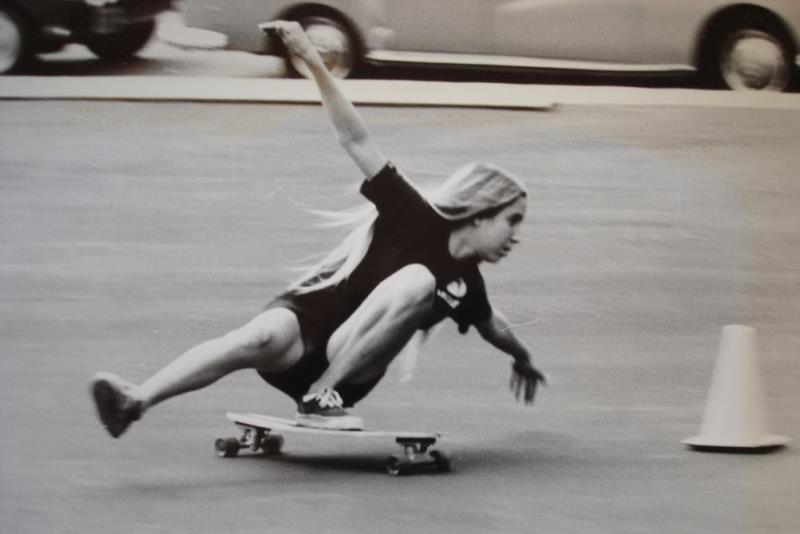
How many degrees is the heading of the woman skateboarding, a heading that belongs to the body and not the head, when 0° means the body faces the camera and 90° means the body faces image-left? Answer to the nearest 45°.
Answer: approximately 315°

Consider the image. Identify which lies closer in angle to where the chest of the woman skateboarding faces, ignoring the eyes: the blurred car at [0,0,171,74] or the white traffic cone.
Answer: the white traffic cone

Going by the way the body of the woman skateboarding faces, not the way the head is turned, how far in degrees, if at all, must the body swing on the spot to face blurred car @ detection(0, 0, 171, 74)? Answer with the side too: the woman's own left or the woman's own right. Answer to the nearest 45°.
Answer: approximately 135° to the woman's own left

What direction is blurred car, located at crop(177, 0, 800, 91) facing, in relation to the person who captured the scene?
facing to the left of the viewer

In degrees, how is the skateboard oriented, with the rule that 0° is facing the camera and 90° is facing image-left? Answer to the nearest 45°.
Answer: approximately 315°

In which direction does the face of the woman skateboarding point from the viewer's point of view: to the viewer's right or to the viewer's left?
to the viewer's right
